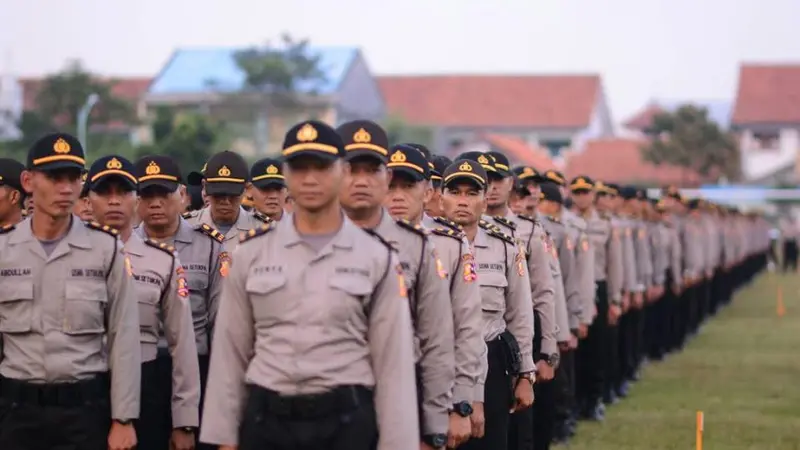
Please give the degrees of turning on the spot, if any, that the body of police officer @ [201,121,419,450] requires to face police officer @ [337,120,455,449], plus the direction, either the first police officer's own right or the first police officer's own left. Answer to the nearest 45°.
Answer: approximately 135° to the first police officer's own left

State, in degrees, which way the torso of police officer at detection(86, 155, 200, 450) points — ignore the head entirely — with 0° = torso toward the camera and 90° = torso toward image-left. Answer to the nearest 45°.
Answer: approximately 45°

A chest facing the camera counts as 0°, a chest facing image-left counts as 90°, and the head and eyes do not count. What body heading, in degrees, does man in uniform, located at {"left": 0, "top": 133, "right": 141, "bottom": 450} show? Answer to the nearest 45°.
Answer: approximately 0°
